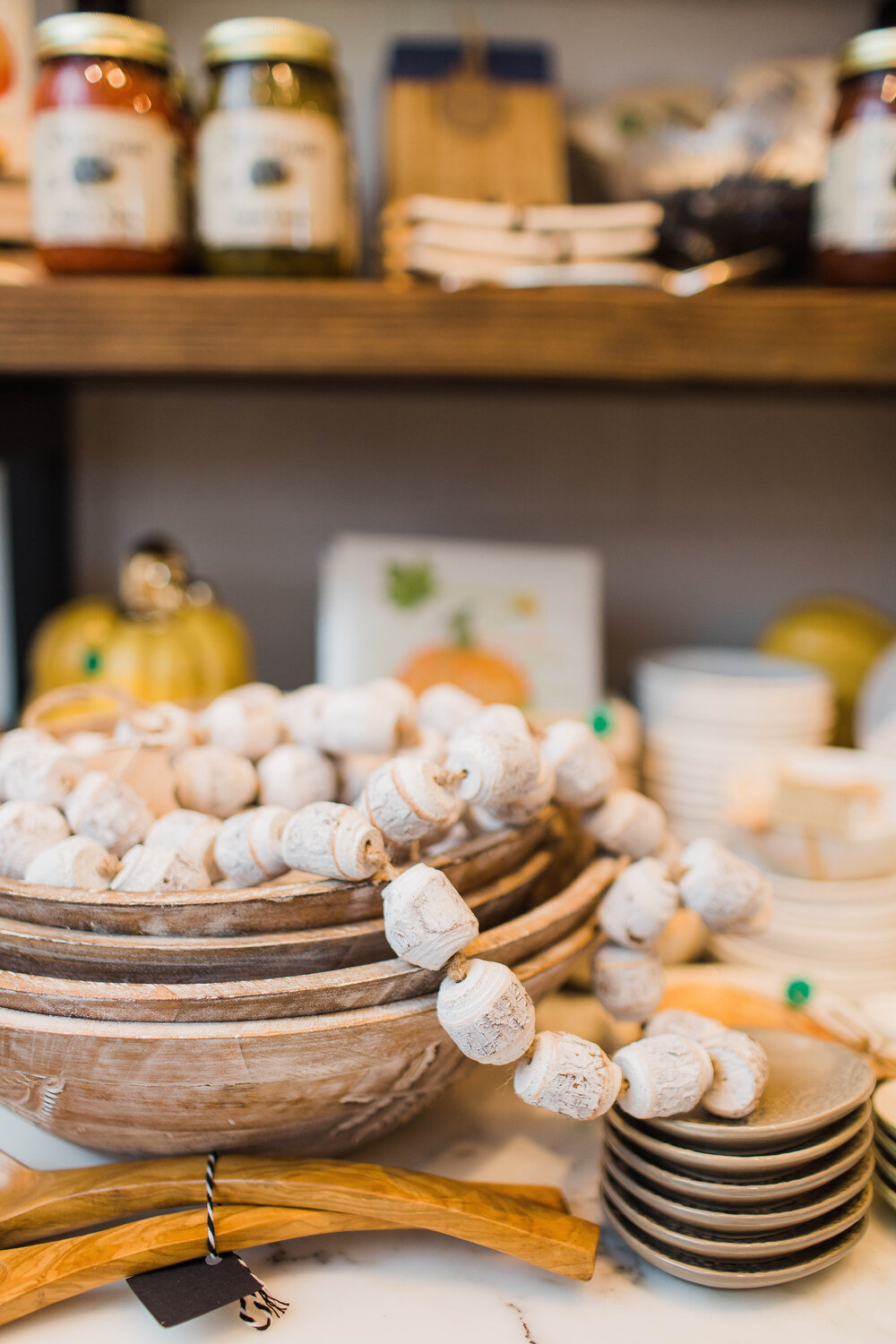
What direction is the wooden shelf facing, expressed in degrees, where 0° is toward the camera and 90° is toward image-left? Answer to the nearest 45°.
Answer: approximately 0°
